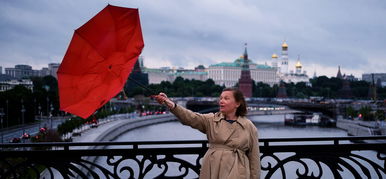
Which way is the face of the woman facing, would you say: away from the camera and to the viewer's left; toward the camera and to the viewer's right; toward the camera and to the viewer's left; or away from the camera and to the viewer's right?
toward the camera and to the viewer's left

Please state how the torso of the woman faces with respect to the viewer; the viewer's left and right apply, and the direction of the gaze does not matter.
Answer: facing the viewer
